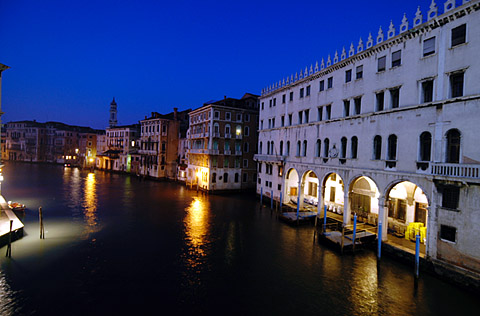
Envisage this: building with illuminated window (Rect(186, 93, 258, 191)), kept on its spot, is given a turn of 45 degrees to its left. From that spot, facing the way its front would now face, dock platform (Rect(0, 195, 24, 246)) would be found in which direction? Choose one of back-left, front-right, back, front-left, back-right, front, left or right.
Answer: front-right

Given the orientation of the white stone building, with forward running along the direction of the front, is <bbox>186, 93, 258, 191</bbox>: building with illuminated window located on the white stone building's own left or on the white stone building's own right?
on the white stone building's own right

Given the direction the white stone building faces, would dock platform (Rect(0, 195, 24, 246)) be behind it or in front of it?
in front

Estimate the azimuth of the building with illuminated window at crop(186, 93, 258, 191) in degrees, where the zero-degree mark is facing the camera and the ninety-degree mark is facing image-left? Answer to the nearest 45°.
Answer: approximately 45°

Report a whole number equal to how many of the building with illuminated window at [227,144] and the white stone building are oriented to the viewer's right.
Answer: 0
